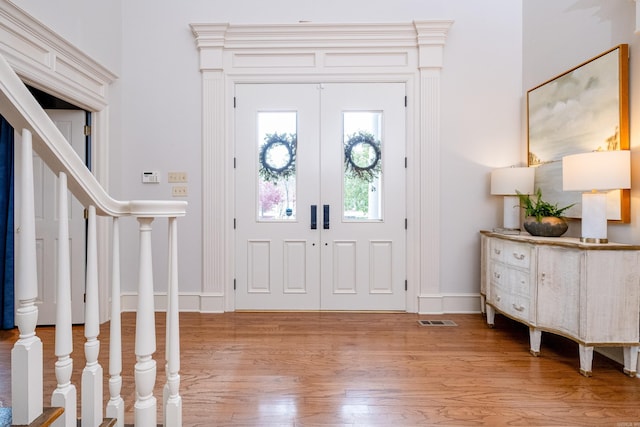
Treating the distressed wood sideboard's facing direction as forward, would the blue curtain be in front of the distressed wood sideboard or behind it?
in front

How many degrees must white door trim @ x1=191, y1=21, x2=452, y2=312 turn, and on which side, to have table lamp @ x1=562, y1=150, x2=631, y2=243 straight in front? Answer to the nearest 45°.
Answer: approximately 45° to its left

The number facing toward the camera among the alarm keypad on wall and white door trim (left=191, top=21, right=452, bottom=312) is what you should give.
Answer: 2

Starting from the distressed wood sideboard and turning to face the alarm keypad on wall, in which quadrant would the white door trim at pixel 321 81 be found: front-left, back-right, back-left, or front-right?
front-right

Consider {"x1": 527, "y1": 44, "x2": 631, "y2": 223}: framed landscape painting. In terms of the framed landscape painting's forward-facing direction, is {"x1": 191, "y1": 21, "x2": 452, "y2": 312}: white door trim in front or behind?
in front

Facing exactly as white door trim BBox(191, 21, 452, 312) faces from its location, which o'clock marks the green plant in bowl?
The green plant in bowl is roughly at 10 o'clock from the white door trim.

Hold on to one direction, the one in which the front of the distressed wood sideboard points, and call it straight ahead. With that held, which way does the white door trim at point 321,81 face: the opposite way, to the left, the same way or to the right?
to the left

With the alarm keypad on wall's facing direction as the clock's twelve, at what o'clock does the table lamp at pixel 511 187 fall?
The table lamp is roughly at 10 o'clock from the alarm keypad on wall.

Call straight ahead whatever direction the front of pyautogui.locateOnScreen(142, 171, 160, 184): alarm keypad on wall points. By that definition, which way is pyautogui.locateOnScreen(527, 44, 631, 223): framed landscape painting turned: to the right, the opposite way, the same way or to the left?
to the right

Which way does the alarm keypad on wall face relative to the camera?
toward the camera

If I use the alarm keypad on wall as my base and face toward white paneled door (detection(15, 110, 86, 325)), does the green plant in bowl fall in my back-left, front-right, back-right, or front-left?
back-left

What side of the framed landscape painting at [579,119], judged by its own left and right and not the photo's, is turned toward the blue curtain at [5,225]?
front

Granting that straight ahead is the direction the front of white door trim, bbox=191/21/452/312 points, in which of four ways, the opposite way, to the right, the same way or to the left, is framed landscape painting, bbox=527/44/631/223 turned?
to the right

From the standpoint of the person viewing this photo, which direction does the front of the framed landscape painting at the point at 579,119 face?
facing the viewer and to the left of the viewer

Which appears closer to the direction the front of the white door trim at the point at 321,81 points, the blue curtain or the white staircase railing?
the white staircase railing

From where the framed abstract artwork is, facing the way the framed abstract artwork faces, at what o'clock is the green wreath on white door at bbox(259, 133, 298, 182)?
The green wreath on white door is roughly at 1 o'clock from the framed abstract artwork.
